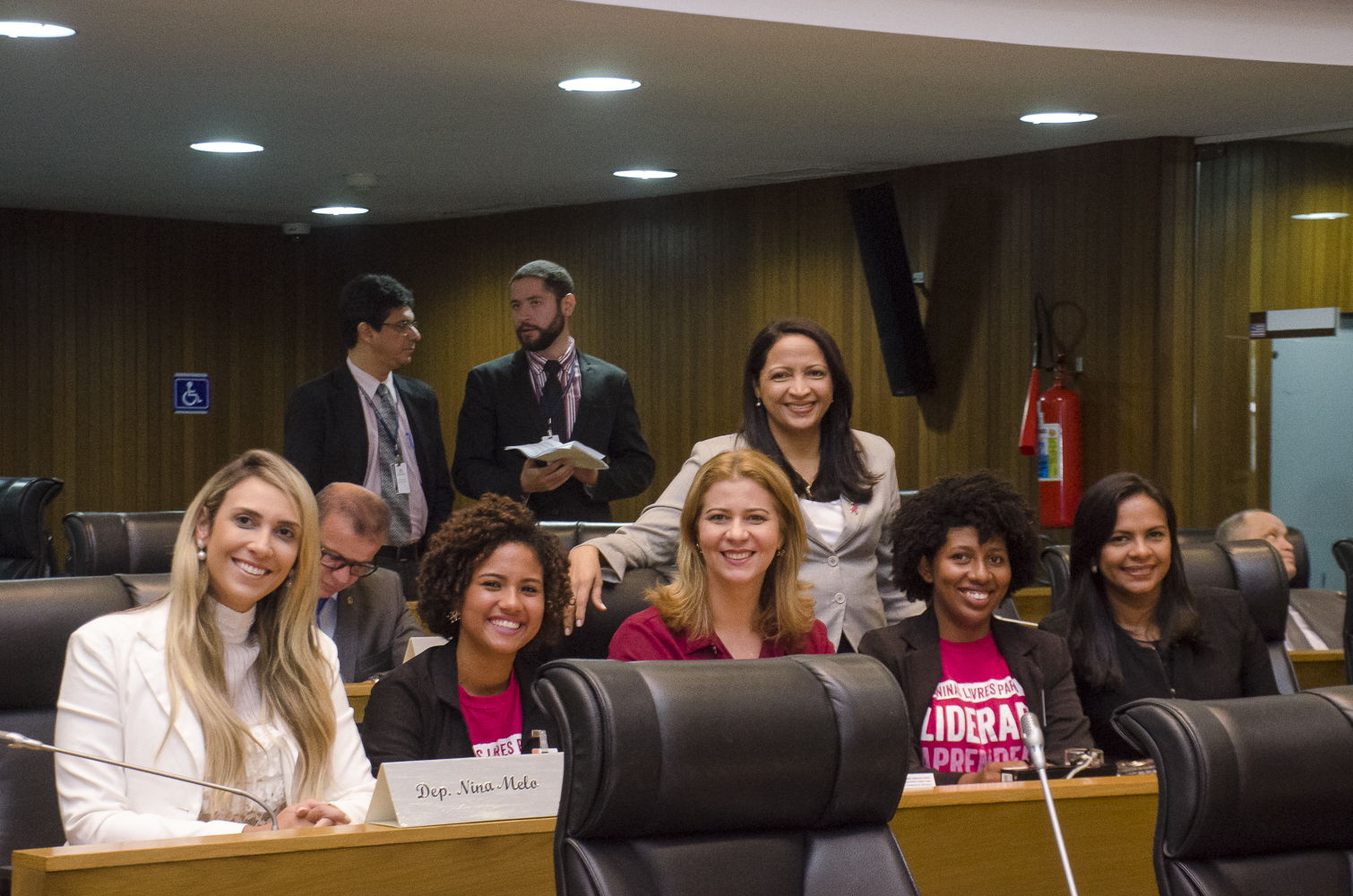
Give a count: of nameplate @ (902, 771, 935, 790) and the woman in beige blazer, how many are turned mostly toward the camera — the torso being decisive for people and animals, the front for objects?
2

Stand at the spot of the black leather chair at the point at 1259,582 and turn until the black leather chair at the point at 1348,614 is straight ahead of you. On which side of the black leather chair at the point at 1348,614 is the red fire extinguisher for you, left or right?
left

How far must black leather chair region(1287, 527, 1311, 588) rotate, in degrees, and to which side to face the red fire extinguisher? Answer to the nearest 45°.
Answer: approximately 90° to its right

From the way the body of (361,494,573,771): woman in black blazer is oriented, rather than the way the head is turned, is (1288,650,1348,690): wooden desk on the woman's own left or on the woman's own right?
on the woman's own left

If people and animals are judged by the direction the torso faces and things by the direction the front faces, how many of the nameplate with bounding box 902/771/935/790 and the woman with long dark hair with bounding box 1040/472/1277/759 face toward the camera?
2

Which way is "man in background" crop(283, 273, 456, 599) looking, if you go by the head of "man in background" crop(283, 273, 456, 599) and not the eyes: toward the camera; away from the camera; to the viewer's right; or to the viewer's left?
to the viewer's right

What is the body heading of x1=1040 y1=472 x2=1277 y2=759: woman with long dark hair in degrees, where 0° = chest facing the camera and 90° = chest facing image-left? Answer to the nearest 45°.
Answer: approximately 0°

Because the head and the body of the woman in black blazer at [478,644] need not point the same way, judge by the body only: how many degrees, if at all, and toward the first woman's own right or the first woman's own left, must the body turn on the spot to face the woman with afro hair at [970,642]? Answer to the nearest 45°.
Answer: approximately 45° to the first woman's own left

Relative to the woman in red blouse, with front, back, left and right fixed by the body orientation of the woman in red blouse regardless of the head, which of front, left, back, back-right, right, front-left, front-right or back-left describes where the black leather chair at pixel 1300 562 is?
back-left

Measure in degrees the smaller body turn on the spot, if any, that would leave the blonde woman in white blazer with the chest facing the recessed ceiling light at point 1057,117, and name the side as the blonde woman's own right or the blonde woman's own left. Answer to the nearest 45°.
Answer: approximately 90° to the blonde woman's own left
